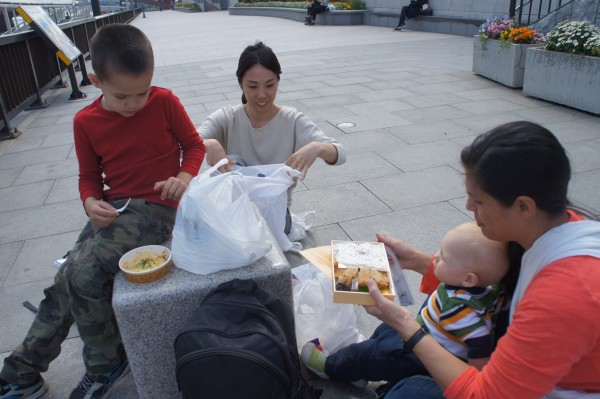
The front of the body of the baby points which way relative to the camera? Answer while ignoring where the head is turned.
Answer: to the viewer's left

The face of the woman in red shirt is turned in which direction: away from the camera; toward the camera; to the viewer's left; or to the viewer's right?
to the viewer's left

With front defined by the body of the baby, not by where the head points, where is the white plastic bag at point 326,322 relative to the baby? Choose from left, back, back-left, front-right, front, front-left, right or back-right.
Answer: front-right

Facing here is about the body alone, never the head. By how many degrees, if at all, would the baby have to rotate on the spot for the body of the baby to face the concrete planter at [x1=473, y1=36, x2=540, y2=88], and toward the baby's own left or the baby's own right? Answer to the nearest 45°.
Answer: approximately 90° to the baby's own right

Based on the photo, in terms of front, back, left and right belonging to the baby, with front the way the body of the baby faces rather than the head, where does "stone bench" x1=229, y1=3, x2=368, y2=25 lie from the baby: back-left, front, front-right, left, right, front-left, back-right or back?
right

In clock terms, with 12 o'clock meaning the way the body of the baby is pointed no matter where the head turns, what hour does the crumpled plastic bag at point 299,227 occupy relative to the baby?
The crumpled plastic bag is roughly at 2 o'clock from the baby.

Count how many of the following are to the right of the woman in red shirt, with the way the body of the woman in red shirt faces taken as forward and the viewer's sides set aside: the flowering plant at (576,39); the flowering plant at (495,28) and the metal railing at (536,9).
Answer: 3

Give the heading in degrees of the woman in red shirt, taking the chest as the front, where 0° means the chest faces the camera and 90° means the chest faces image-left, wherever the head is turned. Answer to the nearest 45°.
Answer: approximately 90°

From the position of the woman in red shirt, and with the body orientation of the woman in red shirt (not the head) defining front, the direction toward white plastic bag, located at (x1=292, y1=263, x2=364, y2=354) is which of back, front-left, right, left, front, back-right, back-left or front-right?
front-right

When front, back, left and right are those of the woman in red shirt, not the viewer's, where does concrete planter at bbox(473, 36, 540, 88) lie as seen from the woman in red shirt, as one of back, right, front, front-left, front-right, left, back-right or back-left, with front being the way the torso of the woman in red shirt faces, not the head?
right
